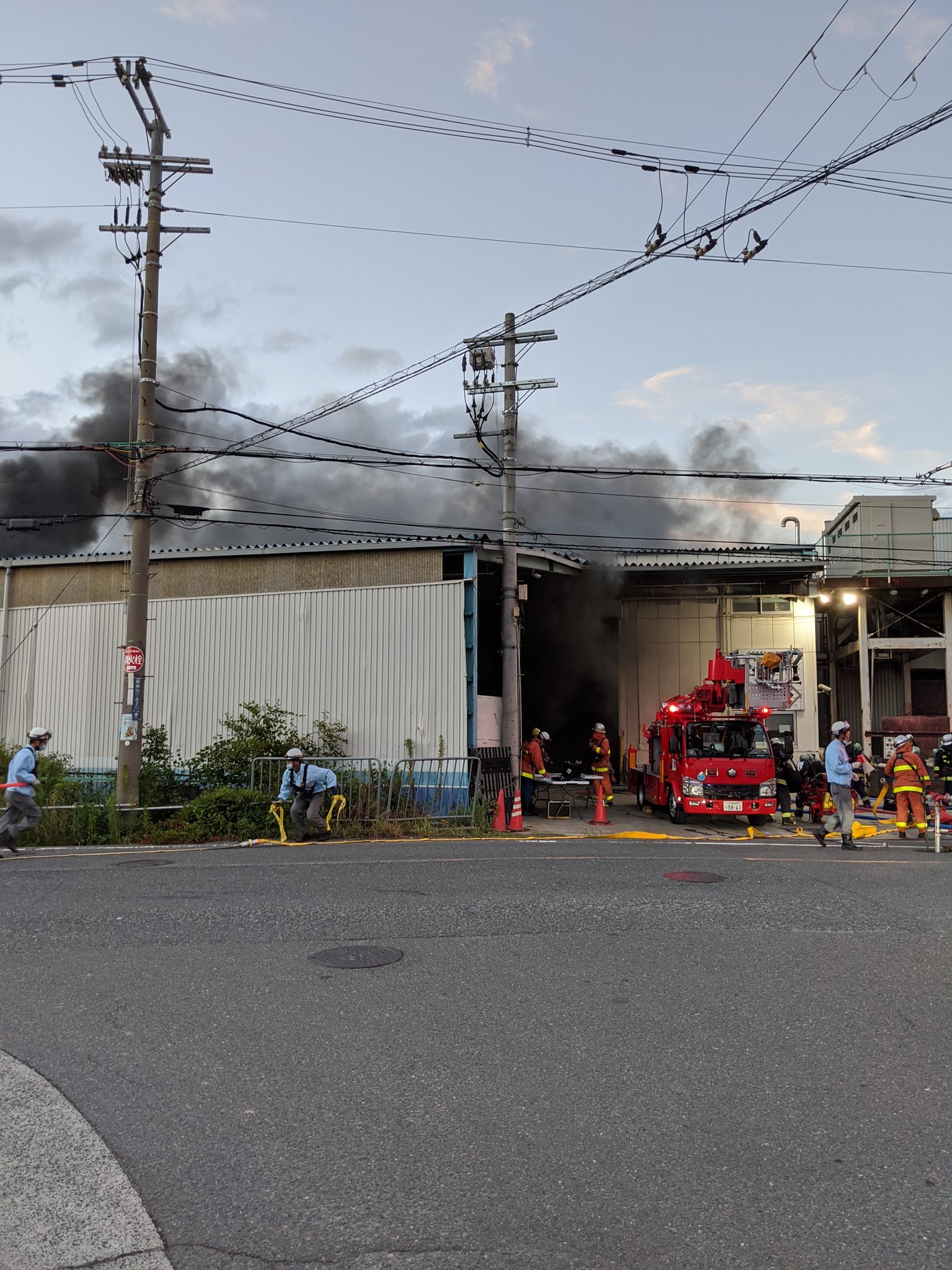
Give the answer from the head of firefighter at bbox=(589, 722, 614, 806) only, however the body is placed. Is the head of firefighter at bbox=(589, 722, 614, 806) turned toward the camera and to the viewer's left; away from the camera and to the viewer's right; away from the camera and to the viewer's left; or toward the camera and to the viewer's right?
toward the camera and to the viewer's left

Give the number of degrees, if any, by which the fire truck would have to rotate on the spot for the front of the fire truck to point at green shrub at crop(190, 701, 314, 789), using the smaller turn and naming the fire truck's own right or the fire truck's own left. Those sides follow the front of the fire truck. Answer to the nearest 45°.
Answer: approximately 135° to the fire truck's own right

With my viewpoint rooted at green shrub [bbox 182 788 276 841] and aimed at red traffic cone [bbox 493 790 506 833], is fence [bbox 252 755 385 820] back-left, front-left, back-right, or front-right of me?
front-left

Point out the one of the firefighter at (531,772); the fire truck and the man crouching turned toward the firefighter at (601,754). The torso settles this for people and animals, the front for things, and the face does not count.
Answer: the firefighter at (531,772)

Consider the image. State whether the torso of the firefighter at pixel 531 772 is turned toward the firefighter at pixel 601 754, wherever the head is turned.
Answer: yes

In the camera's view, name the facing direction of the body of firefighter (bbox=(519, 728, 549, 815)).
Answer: to the viewer's right

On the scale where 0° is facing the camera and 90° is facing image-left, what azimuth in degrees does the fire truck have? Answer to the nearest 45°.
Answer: approximately 315°

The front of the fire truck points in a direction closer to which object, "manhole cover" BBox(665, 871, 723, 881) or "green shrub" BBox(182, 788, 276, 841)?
the manhole cover

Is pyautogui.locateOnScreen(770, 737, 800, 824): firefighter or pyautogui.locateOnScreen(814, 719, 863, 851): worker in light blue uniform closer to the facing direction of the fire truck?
the worker in light blue uniform

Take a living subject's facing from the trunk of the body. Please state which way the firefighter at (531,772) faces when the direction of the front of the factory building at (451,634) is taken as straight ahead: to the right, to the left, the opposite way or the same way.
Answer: to the left

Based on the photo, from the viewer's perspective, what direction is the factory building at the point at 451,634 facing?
toward the camera
